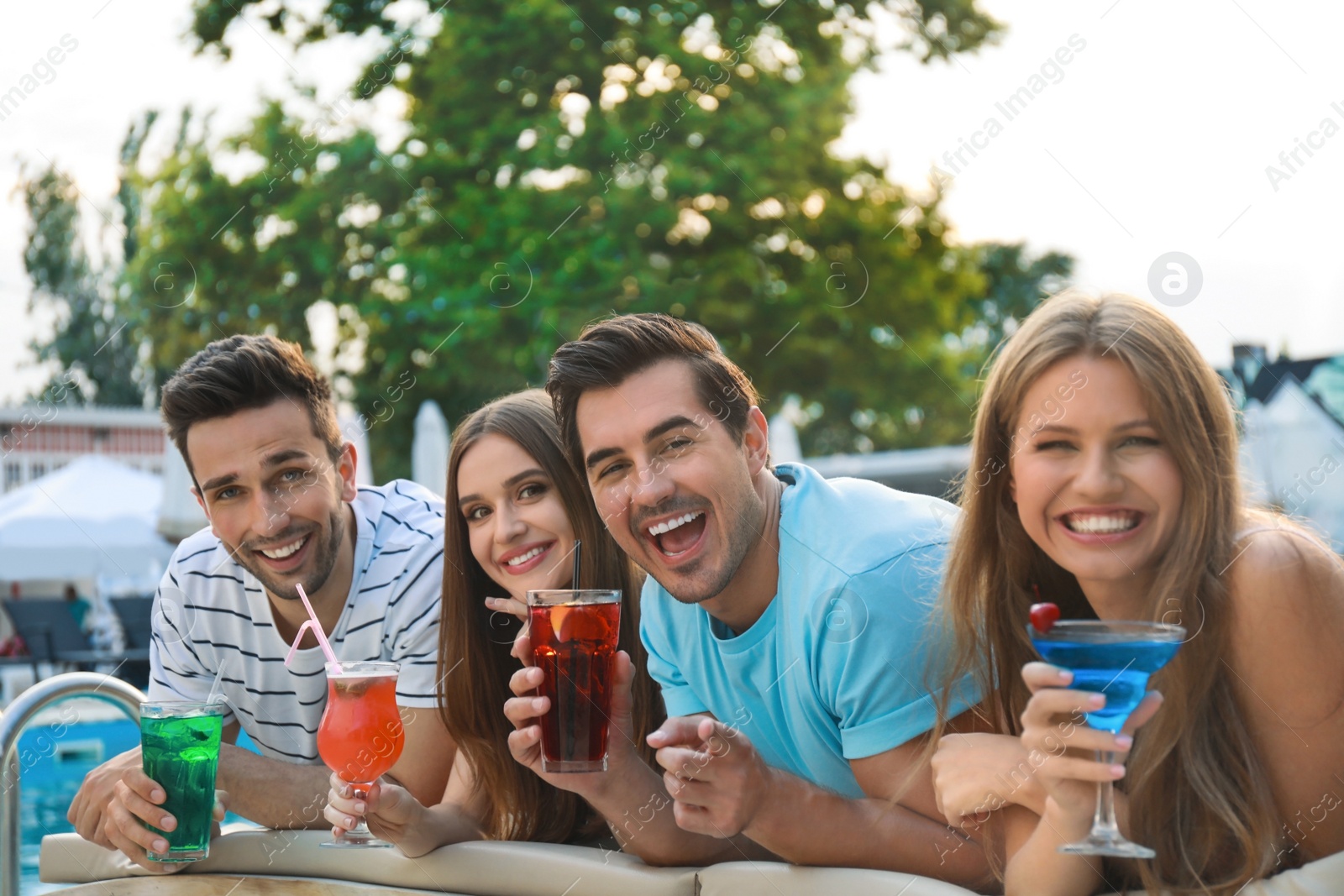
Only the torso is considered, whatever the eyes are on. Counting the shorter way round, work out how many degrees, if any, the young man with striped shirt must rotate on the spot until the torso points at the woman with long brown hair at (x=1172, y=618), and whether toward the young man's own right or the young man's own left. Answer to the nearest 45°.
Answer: approximately 45° to the young man's own left

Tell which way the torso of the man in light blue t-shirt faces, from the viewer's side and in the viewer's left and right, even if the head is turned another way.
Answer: facing the viewer and to the left of the viewer

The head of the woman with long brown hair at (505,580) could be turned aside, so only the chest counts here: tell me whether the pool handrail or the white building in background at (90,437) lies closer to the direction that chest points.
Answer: the pool handrail

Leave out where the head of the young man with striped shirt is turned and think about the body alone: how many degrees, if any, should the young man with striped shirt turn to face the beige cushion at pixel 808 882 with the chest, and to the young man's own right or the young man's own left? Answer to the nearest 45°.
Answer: approximately 45° to the young man's own left

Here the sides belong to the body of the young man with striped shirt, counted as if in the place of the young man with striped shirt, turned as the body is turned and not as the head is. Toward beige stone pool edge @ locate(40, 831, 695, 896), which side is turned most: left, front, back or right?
front

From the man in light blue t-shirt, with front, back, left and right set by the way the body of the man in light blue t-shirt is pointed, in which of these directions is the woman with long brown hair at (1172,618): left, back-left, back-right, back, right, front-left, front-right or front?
left

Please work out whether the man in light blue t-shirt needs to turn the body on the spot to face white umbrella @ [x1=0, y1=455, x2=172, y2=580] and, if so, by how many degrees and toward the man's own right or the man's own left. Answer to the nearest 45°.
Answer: approximately 90° to the man's own right

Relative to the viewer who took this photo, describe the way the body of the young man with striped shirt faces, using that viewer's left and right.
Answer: facing the viewer

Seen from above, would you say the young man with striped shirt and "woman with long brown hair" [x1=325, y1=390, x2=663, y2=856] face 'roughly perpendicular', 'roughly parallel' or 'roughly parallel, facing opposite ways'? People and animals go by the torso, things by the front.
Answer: roughly parallel

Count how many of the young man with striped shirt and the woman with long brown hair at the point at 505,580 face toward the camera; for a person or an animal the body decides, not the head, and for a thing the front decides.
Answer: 2

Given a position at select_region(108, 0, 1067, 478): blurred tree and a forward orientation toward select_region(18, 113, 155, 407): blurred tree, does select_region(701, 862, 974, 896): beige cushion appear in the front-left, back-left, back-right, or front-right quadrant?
back-left

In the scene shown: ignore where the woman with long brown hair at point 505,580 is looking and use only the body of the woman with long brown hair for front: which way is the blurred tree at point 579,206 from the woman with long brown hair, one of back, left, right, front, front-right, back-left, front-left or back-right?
back
